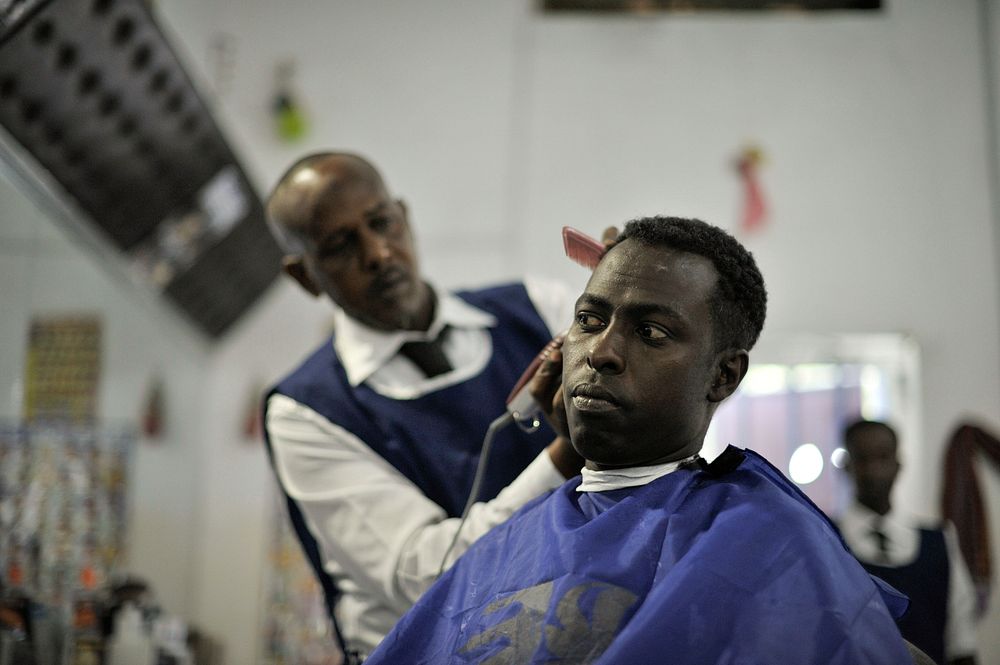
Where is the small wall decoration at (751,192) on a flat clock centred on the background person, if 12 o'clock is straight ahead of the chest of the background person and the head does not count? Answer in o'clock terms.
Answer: The small wall decoration is roughly at 4 o'clock from the background person.

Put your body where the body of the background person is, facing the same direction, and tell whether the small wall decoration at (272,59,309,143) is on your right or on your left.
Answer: on your right

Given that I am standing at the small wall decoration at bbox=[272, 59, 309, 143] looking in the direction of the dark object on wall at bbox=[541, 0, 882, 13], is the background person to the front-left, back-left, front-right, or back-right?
front-right

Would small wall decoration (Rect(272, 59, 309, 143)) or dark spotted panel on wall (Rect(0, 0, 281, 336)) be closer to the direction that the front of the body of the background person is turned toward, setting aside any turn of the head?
the dark spotted panel on wall

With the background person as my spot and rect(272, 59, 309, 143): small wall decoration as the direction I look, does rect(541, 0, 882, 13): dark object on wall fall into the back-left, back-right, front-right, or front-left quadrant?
front-right

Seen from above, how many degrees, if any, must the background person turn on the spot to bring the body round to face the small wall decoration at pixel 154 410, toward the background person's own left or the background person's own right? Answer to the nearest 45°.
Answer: approximately 45° to the background person's own right

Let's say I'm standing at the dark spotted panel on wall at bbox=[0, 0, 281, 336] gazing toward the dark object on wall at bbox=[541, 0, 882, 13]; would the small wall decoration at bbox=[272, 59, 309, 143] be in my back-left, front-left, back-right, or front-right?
front-left

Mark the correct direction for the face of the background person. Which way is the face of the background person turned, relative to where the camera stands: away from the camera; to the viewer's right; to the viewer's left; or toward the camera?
toward the camera

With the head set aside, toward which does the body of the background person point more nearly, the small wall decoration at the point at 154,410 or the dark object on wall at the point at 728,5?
the small wall decoration

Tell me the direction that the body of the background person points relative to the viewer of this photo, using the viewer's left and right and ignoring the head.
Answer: facing the viewer and to the left of the viewer

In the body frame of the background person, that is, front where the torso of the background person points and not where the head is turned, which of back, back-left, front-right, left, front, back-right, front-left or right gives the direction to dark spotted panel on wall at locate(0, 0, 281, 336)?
front-right

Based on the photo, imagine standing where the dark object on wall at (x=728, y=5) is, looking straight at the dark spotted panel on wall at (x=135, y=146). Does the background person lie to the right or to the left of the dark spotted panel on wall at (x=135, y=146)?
left
